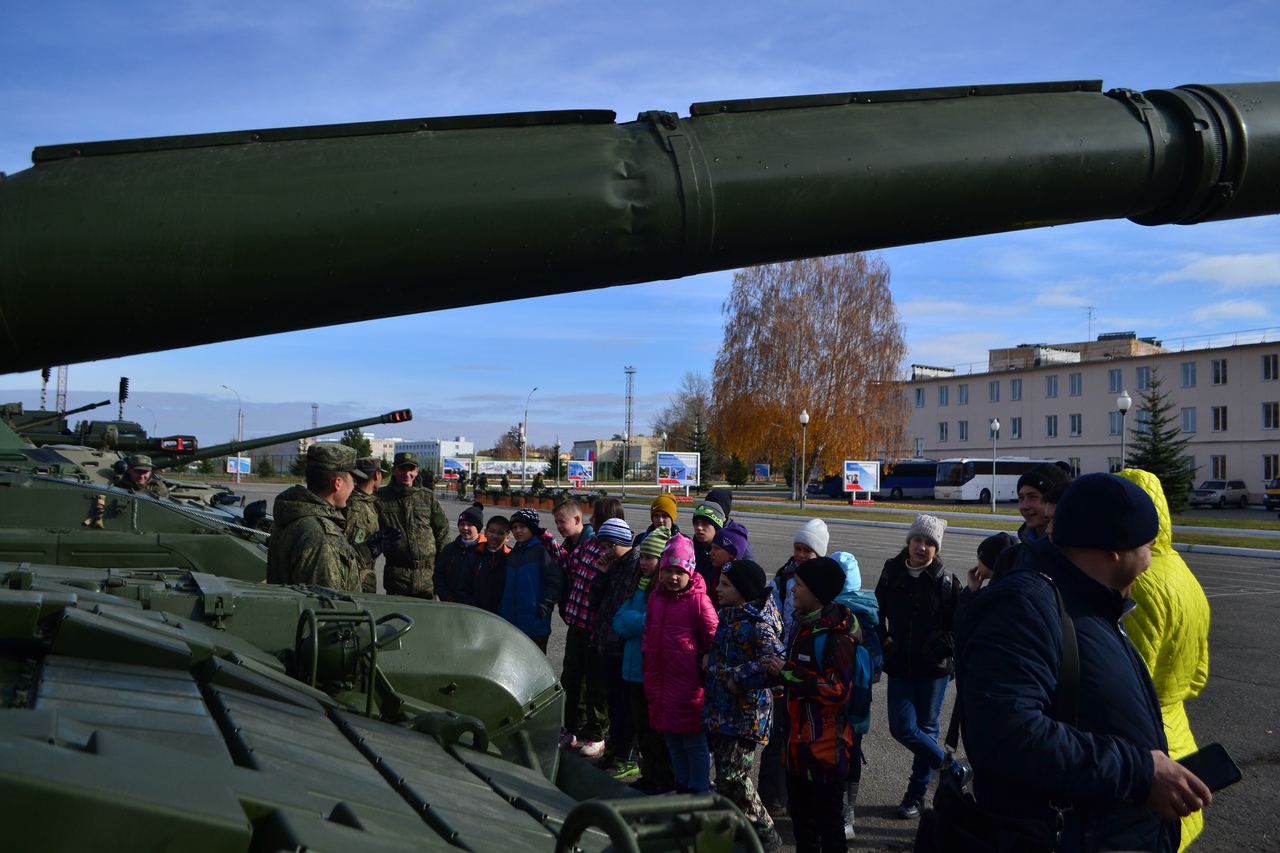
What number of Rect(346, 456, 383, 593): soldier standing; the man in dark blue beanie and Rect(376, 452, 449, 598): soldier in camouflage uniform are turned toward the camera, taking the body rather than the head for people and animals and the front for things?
1

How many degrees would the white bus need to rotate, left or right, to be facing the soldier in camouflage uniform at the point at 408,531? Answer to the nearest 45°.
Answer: approximately 45° to its left

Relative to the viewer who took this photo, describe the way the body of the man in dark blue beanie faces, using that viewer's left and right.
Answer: facing to the right of the viewer

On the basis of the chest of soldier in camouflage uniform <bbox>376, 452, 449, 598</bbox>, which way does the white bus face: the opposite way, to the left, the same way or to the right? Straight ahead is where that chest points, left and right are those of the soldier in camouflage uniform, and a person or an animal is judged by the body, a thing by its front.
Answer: to the right

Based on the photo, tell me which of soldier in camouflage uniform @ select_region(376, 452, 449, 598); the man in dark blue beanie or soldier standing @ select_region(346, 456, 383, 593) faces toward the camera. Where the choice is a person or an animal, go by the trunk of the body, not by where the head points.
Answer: the soldier in camouflage uniform

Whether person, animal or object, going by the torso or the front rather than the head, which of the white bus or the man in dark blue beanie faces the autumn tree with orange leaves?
the white bus

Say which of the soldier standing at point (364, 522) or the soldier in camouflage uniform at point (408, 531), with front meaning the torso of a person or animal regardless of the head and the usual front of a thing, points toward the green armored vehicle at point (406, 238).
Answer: the soldier in camouflage uniform

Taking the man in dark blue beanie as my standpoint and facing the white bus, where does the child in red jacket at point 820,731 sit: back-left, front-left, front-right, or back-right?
front-left

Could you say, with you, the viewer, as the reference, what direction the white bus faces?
facing the viewer and to the left of the viewer

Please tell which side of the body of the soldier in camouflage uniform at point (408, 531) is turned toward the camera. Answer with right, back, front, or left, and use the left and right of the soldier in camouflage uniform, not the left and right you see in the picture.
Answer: front

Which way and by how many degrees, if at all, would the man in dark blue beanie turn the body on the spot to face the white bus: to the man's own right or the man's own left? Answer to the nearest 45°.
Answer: approximately 90° to the man's own left

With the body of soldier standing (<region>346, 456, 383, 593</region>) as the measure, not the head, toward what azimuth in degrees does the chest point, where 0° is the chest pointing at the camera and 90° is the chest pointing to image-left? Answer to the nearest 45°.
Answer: approximately 270°

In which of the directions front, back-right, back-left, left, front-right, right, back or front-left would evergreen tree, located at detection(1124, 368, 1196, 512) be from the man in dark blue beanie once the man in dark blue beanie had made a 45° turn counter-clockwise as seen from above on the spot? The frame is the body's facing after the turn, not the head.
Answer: front-left
